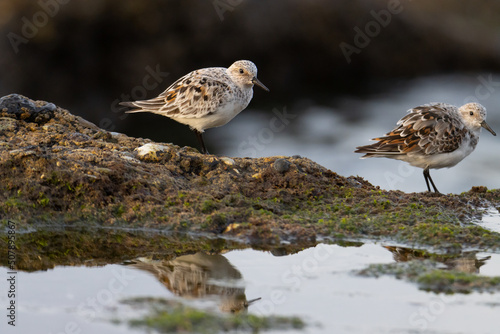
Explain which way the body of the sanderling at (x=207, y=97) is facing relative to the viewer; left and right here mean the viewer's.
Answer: facing to the right of the viewer

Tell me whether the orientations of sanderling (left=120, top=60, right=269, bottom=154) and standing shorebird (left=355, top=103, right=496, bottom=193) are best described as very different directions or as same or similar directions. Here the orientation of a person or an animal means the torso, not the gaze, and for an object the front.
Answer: same or similar directions

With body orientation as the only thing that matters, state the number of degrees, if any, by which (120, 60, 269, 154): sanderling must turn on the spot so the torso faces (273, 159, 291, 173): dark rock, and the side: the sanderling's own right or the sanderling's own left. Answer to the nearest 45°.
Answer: approximately 45° to the sanderling's own right

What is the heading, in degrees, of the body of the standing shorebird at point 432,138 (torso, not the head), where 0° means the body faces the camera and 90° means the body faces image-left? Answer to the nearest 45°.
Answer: approximately 270°

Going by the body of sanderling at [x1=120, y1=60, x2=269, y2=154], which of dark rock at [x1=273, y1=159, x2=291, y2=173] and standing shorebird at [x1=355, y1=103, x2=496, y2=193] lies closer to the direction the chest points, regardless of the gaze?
the standing shorebird

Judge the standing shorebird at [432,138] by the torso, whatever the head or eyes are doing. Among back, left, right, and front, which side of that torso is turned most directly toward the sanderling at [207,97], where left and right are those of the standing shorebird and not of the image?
back

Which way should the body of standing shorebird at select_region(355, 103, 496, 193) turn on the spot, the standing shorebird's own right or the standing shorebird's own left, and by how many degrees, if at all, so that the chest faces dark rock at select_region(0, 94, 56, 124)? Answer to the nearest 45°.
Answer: approximately 135° to the standing shorebird's own right

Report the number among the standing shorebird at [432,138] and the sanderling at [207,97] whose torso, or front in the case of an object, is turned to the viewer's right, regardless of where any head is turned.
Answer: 2

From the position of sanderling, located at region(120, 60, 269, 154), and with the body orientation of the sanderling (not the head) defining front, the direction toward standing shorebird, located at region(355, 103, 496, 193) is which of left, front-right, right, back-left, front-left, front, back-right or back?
front
